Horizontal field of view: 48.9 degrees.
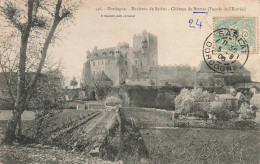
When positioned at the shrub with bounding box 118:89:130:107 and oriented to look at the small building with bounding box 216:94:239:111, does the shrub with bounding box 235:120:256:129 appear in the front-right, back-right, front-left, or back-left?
front-right
